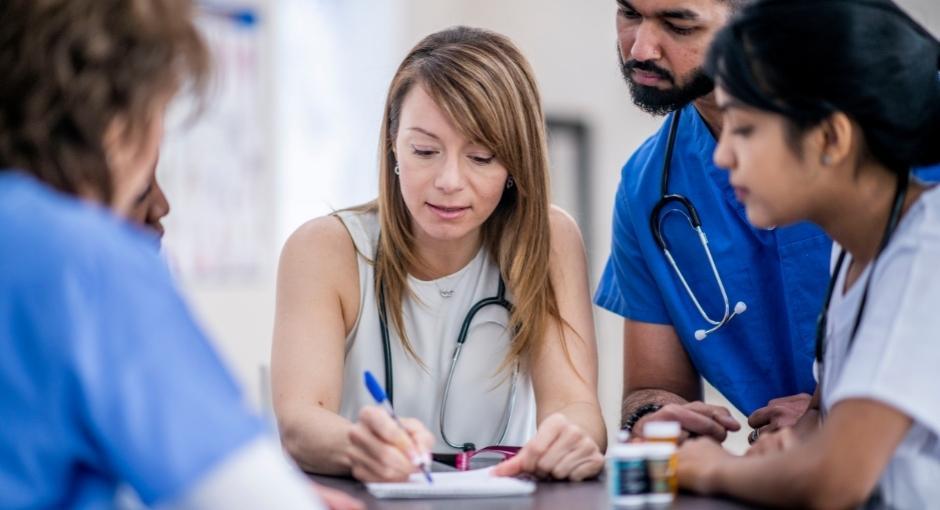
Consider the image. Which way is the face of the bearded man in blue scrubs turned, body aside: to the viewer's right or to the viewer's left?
to the viewer's left

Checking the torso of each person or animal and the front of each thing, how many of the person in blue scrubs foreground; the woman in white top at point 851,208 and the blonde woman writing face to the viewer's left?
1

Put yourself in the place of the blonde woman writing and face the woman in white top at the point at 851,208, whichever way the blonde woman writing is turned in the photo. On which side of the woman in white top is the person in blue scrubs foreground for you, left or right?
right

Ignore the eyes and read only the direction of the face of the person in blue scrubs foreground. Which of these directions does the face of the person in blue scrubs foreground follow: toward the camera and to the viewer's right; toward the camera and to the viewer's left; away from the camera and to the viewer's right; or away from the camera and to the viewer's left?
away from the camera and to the viewer's right

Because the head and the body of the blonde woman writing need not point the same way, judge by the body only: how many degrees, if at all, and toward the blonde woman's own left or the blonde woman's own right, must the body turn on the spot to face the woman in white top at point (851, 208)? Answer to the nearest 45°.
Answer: approximately 45° to the blonde woman's own left

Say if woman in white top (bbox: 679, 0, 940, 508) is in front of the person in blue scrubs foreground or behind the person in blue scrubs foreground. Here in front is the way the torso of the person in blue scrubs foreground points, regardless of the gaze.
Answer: in front

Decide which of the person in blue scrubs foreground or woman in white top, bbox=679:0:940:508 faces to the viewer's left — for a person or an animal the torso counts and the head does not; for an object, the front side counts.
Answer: the woman in white top

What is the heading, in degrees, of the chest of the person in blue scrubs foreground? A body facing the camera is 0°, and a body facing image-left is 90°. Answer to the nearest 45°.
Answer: approximately 225°

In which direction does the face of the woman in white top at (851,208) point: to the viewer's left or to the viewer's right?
to the viewer's left

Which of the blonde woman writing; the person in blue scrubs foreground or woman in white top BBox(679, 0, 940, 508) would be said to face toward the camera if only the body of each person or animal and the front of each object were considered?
the blonde woman writing

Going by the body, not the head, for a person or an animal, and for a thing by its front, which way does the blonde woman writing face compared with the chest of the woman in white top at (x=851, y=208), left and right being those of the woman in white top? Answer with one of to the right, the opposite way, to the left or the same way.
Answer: to the left

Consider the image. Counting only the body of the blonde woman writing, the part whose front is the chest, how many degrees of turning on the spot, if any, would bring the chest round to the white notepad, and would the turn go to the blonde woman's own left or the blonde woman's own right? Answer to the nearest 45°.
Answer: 0° — they already face it

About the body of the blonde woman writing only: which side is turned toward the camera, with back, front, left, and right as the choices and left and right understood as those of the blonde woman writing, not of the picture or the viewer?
front

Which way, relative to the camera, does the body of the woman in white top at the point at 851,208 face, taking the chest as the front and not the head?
to the viewer's left
